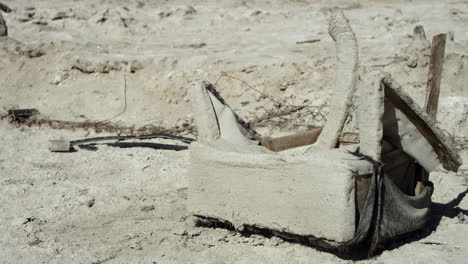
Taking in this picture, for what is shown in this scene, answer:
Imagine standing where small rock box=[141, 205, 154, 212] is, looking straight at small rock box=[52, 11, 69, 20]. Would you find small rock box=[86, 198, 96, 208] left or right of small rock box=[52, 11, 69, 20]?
left

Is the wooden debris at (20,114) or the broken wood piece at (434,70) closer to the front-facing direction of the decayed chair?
the wooden debris

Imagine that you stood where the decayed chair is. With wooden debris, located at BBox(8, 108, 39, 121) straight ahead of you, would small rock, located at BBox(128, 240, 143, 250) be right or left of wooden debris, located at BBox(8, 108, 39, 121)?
left

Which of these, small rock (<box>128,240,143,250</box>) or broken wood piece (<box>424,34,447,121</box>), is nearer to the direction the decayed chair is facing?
the small rock

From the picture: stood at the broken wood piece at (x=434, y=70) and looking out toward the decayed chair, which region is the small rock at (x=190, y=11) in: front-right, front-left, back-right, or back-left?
back-right

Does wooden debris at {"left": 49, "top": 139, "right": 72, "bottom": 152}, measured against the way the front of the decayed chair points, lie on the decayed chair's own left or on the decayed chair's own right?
on the decayed chair's own right

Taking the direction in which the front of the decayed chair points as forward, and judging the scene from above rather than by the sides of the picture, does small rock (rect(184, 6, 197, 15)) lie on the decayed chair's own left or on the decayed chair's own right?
on the decayed chair's own right

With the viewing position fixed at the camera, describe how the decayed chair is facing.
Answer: facing the viewer and to the left of the viewer

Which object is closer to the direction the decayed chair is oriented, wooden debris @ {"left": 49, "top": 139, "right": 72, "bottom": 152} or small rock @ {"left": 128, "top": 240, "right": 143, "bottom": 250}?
the small rock

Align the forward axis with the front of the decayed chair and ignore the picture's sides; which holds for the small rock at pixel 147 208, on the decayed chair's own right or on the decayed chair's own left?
on the decayed chair's own right
